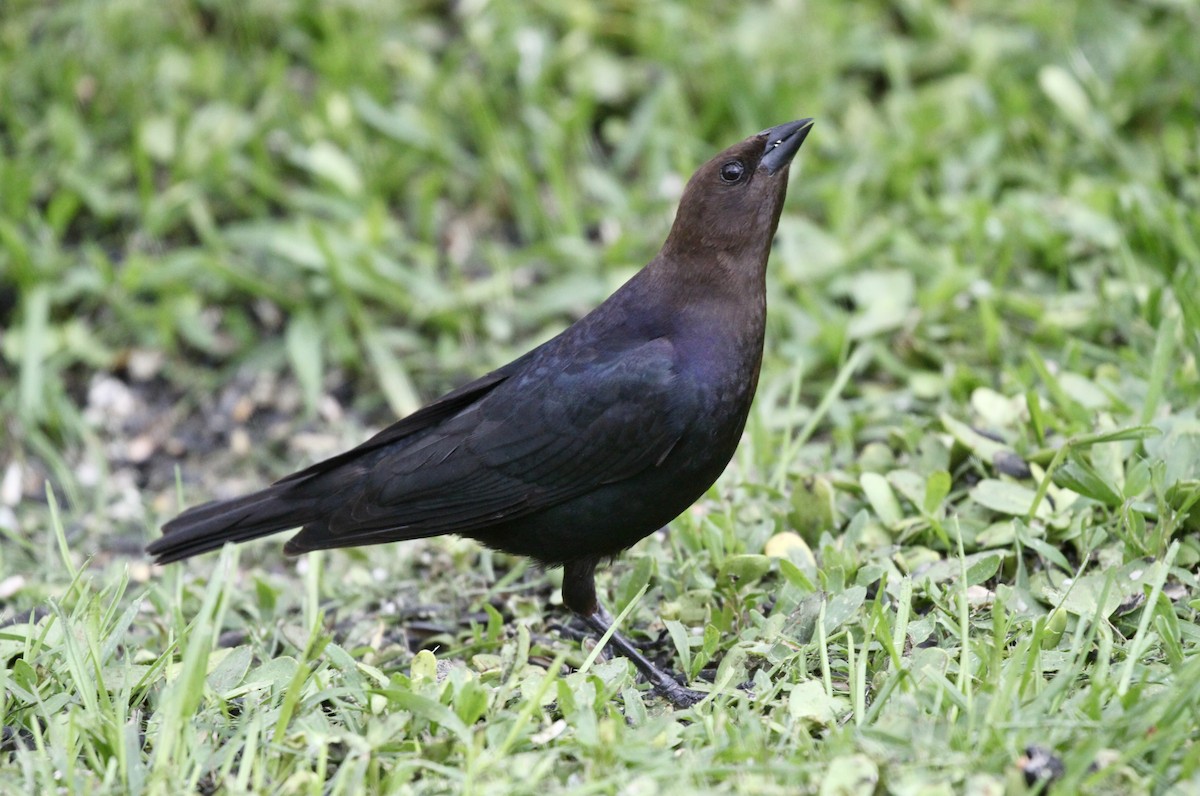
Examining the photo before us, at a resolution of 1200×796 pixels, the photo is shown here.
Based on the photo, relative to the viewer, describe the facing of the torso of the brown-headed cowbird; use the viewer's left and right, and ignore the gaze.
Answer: facing to the right of the viewer
